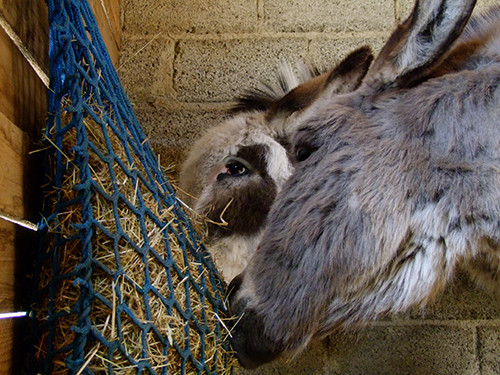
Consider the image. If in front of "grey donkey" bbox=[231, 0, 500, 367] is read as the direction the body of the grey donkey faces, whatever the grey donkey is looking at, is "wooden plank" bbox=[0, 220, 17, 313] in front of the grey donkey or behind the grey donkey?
in front

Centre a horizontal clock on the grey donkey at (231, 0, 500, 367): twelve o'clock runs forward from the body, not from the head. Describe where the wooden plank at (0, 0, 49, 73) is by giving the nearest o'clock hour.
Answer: The wooden plank is roughly at 12 o'clock from the grey donkey.

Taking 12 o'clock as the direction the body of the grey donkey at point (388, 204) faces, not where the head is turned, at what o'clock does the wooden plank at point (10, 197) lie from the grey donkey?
The wooden plank is roughly at 11 o'clock from the grey donkey.

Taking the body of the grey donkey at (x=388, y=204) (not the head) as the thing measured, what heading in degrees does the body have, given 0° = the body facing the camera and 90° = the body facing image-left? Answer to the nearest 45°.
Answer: approximately 90°
